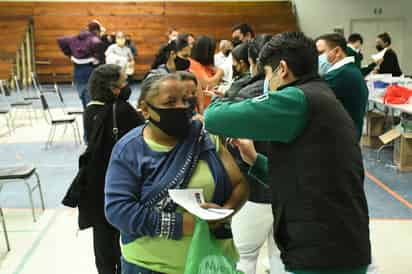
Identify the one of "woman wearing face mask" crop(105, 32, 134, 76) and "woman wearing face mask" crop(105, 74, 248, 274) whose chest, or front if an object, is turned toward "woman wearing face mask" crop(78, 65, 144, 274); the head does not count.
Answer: "woman wearing face mask" crop(105, 32, 134, 76)

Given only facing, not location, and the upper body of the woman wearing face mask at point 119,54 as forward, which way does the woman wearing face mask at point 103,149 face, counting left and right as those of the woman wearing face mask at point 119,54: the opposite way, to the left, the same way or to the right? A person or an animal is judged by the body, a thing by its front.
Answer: to the left

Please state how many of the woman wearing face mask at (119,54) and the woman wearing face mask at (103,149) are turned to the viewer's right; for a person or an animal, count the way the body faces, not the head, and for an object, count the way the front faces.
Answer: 1

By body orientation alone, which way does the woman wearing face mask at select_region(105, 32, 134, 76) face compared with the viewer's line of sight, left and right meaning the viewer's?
facing the viewer

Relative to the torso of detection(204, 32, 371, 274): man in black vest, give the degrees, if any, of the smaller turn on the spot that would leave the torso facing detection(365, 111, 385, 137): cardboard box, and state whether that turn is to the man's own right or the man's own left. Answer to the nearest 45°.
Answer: approximately 45° to the man's own right

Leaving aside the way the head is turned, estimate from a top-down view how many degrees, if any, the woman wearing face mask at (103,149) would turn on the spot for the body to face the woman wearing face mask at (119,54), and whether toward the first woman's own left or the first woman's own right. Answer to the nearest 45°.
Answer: approximately 90° to the first woman's own left

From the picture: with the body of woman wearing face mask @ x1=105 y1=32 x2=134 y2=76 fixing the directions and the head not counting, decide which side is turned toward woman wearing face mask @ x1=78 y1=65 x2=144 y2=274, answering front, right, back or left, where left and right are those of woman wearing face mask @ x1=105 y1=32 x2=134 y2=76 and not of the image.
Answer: front

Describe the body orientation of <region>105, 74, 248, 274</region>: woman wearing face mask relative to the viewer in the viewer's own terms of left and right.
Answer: facing the viewer and to the right of the viewer

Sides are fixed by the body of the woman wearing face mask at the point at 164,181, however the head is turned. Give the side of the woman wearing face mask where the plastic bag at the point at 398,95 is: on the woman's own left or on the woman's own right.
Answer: on the woman's own left

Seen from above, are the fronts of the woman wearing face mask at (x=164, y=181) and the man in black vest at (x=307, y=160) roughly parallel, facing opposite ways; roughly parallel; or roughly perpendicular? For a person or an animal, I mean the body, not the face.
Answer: roughly parallel, facing opposite ways

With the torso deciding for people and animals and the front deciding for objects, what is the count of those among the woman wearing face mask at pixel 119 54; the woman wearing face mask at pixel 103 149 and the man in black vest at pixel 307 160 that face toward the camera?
1

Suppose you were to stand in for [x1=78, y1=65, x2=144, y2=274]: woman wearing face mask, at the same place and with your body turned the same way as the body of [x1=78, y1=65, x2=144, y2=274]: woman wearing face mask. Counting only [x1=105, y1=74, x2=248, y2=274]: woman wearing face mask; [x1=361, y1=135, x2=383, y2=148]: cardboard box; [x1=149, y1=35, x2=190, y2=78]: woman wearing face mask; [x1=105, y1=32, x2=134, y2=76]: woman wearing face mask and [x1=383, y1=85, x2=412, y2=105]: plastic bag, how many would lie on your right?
1

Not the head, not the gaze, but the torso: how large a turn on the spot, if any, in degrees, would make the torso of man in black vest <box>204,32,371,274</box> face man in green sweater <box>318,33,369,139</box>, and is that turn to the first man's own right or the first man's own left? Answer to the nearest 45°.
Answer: approximately 45° to the first man's own right

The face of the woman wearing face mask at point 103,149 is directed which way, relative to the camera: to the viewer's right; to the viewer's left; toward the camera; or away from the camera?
to the viewer's right

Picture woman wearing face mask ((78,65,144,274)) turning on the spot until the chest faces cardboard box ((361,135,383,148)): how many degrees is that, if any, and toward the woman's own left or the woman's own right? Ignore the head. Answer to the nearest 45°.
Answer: approximately 45° to the woman's own left

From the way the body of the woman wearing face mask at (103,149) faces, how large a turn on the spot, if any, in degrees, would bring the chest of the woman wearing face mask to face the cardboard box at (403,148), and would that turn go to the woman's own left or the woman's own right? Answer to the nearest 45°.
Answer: approximately 45° to the woman's own left

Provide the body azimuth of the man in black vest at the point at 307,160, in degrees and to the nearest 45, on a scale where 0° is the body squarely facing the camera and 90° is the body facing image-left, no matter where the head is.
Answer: approximately 135°

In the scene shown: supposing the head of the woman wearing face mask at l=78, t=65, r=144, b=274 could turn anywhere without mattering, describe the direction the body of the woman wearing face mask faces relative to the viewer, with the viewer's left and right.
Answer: facing to the right of the viewer
